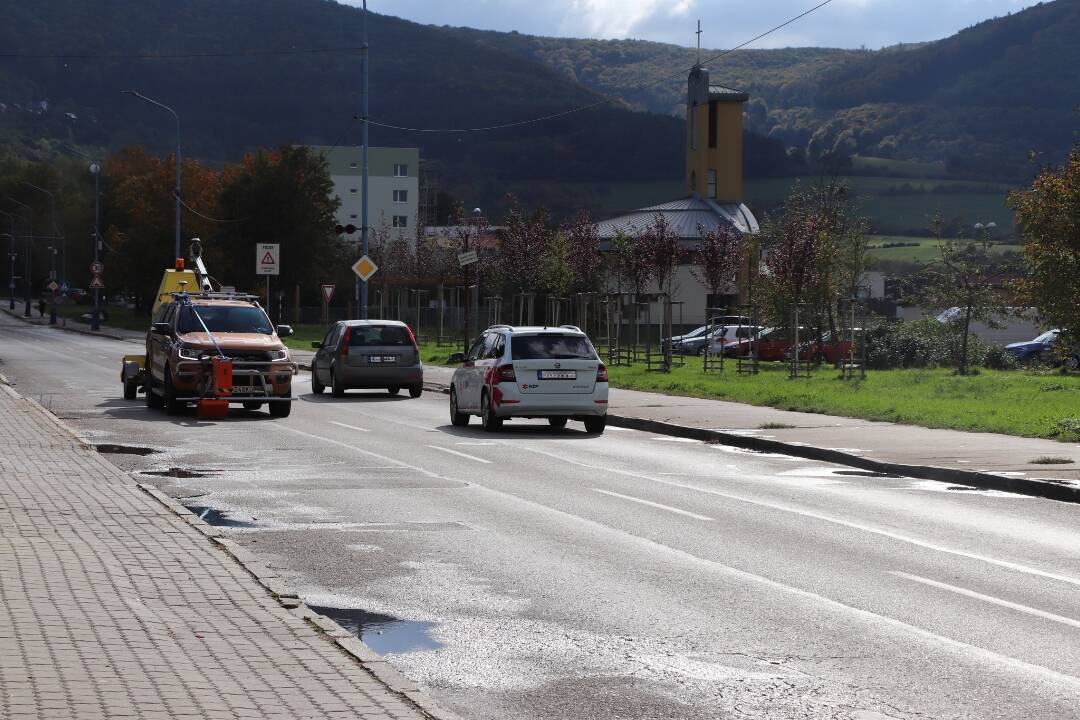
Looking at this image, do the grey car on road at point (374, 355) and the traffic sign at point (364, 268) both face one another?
yes

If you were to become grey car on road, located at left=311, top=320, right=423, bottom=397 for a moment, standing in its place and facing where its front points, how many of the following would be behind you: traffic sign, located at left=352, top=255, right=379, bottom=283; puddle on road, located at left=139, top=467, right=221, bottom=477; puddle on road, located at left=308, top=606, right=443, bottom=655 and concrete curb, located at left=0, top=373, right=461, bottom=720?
3

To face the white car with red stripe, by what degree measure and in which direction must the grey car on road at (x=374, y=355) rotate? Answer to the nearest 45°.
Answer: approximately 180°

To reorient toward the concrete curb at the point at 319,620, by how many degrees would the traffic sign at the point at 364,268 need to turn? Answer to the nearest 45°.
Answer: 0° — it already faces it

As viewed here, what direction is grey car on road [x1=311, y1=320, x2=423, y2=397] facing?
away from the camera

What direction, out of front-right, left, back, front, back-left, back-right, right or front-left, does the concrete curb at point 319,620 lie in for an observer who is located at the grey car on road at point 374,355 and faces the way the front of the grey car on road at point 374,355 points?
back

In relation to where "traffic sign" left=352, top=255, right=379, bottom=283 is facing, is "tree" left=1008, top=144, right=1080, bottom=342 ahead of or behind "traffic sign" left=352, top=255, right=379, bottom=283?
ahead

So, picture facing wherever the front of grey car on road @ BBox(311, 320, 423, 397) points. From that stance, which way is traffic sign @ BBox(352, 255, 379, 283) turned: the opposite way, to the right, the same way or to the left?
the opposite way

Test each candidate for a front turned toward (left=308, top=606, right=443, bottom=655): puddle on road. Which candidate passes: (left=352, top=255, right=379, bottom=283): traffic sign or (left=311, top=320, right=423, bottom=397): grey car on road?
the traffic sign

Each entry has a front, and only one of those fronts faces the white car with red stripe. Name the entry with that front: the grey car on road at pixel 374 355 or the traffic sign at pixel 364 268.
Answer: the traffic sign

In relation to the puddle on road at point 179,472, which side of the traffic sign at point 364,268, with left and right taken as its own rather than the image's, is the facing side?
front

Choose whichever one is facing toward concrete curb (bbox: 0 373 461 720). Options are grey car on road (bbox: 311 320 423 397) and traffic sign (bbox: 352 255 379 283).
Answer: the traffic sign

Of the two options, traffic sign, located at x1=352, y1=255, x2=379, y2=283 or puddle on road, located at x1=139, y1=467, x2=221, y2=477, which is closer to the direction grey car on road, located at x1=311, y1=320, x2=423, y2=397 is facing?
the traffic sign

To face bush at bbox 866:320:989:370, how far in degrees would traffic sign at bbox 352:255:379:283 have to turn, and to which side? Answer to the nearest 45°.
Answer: approximately 90° to its left

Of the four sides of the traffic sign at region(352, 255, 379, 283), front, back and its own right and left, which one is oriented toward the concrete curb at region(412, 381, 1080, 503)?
front

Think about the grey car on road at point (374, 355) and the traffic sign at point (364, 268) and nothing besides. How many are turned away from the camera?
1

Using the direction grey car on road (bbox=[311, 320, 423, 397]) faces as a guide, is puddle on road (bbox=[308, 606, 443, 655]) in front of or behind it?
behind
